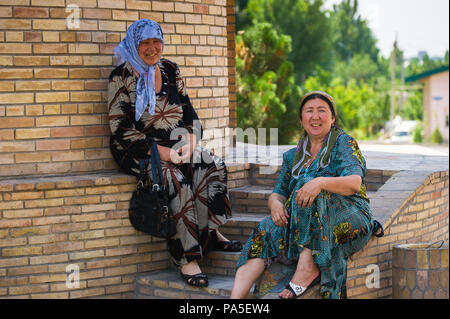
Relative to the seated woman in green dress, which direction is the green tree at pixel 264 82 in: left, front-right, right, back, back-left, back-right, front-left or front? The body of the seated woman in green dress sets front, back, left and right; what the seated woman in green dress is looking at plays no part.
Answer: back-right

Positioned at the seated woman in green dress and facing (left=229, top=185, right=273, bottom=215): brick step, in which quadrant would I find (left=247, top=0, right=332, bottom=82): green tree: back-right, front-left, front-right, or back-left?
front-right

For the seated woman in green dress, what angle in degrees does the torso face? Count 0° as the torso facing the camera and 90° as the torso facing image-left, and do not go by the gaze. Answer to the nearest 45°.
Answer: approximately 45°

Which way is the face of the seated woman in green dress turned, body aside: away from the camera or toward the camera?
toward the camera

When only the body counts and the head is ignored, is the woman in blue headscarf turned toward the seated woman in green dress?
yes

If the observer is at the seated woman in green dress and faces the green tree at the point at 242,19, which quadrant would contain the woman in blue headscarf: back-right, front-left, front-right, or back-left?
front-left

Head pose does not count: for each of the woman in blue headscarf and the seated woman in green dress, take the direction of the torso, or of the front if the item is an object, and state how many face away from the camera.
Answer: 0

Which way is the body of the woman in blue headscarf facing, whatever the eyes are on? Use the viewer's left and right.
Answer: facing the viewer and to the right of the viewer

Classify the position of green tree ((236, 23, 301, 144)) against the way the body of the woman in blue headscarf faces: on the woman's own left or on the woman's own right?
on the woman's own left
